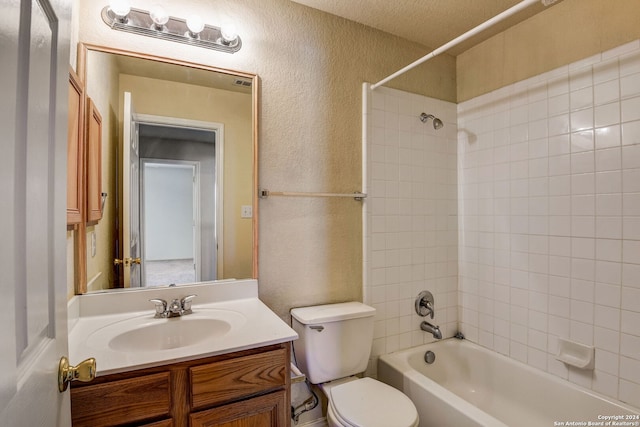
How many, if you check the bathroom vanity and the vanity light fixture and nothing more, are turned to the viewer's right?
0

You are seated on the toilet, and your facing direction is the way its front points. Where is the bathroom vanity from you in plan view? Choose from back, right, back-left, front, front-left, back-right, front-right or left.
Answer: right

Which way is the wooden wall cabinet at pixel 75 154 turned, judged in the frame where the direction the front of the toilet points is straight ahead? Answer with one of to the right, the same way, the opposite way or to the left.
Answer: to the left

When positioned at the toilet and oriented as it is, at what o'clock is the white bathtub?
The white bathtub is roughly at 10 o'clock from the toilet.

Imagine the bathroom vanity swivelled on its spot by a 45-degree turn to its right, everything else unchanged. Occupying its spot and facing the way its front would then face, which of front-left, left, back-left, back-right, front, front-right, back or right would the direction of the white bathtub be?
back-left

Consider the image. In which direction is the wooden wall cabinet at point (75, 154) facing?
to the viewer's right

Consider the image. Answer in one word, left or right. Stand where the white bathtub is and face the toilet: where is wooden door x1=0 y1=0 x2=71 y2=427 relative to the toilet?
left

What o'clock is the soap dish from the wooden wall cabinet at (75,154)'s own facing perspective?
The soap dish is roughly at 1 o'clock from the wooden wall cabinet.

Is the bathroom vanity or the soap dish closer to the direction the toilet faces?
the soap dish

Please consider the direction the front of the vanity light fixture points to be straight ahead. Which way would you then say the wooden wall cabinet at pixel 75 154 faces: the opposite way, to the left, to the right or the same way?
to the left

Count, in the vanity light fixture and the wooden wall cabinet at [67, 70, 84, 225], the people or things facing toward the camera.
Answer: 1

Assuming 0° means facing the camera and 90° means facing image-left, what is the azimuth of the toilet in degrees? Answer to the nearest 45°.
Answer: approximately 315°

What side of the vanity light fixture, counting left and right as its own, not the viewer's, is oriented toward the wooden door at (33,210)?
front

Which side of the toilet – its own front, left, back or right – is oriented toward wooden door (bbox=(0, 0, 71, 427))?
right
